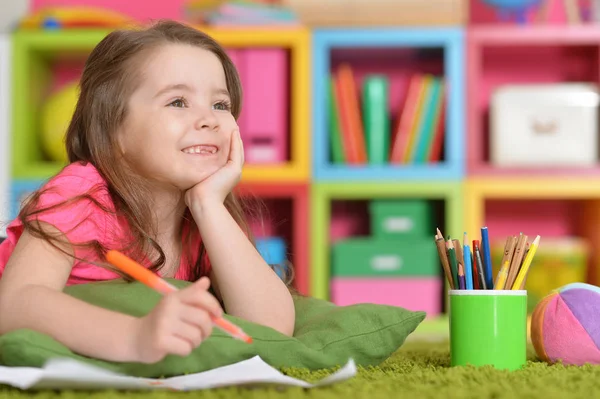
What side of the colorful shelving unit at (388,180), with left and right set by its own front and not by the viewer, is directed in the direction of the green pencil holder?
front

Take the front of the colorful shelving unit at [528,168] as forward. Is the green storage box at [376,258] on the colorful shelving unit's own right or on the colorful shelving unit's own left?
on the colorful shelving unit's own right

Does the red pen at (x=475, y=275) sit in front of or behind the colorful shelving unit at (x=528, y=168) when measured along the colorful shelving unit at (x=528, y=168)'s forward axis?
in front

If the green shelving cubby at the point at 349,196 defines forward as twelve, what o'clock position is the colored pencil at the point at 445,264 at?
The colored pencil is roughly at 12 o'clock from the green shelving cubby.

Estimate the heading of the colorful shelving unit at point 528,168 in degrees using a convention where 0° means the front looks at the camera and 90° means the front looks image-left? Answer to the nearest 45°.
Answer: approximately 0°

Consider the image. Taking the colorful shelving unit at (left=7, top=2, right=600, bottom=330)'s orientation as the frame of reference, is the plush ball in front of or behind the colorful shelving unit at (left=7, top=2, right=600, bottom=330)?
in front

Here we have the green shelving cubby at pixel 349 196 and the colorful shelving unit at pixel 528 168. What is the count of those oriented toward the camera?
2

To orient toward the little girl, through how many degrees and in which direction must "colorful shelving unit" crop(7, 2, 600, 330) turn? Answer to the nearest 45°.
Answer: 0° — it already faces them

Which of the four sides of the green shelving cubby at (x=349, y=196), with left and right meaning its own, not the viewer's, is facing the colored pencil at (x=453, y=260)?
front

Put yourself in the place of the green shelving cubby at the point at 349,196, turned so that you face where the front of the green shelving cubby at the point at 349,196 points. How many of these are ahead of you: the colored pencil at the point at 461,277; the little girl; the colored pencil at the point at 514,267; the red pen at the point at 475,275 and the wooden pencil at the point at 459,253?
5
